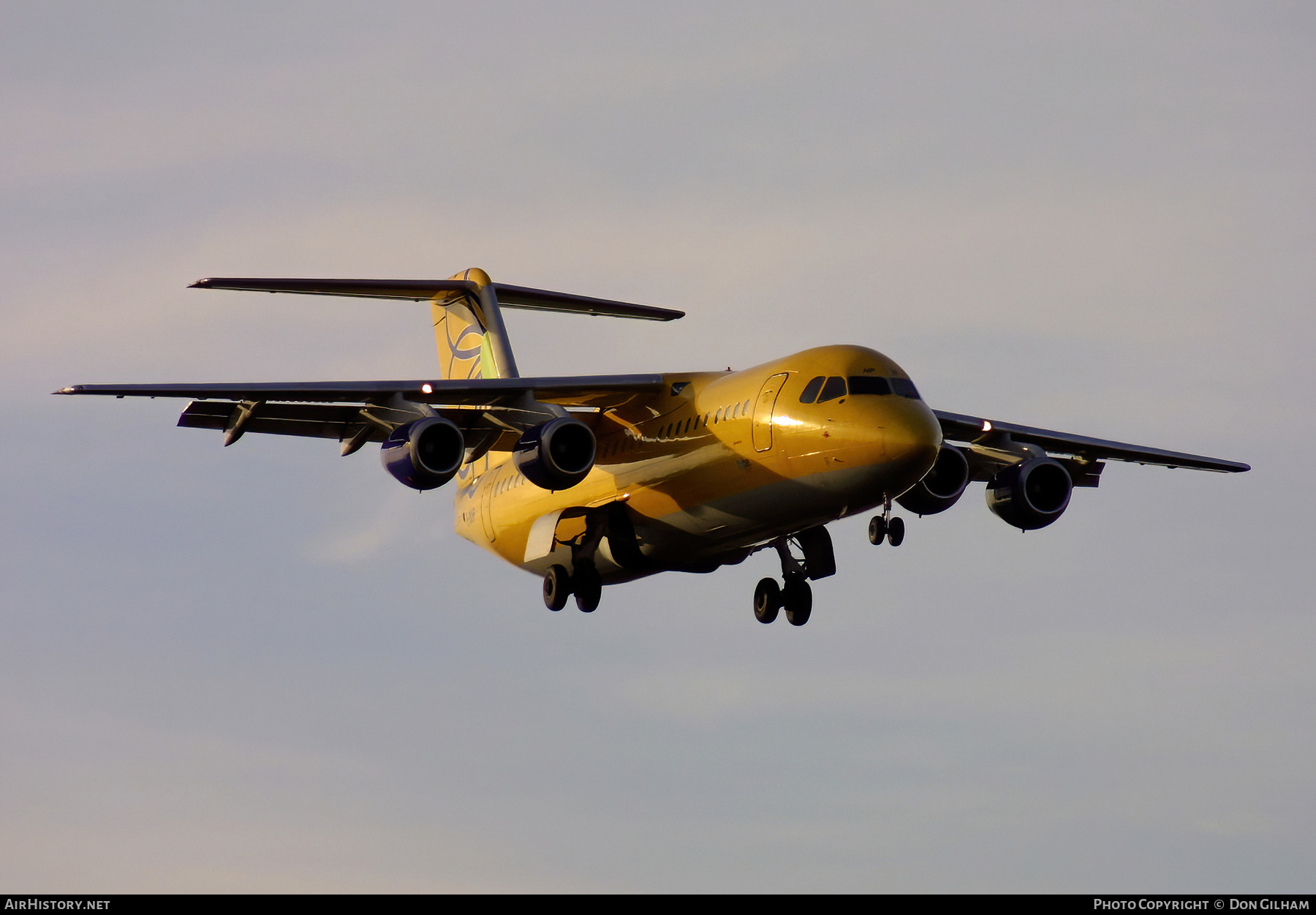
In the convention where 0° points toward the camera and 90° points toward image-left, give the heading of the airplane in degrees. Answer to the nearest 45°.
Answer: approximately 315°
